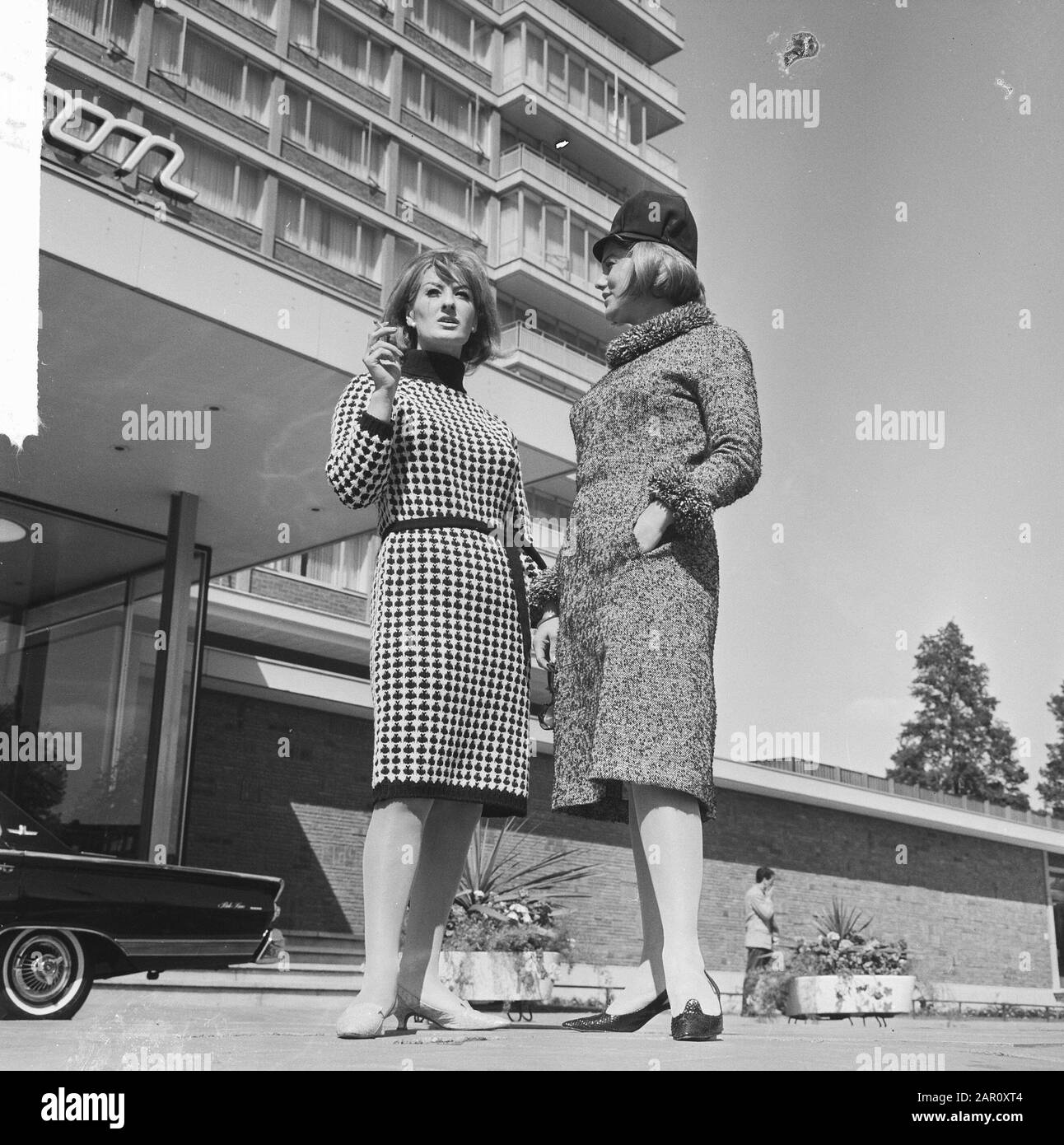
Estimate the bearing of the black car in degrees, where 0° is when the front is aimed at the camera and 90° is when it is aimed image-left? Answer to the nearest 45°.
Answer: approximately 90°

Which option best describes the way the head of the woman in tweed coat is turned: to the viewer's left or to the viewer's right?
to the viewer's left

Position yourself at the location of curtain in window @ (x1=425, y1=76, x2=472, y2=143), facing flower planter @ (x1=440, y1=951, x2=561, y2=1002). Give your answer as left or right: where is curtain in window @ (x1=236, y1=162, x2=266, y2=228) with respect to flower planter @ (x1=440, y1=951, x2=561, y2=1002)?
right

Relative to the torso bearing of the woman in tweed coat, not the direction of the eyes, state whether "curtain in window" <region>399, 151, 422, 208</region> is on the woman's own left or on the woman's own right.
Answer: on the woman's own right

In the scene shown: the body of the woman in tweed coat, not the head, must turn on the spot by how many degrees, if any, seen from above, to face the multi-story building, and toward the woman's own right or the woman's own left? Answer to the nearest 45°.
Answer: approximately 135° to the woman's own right

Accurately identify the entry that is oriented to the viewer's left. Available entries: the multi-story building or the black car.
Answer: the black car

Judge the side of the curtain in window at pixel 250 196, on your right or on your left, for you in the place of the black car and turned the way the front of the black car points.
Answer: on your right

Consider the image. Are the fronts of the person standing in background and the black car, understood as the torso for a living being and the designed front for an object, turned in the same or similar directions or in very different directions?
very different directions
